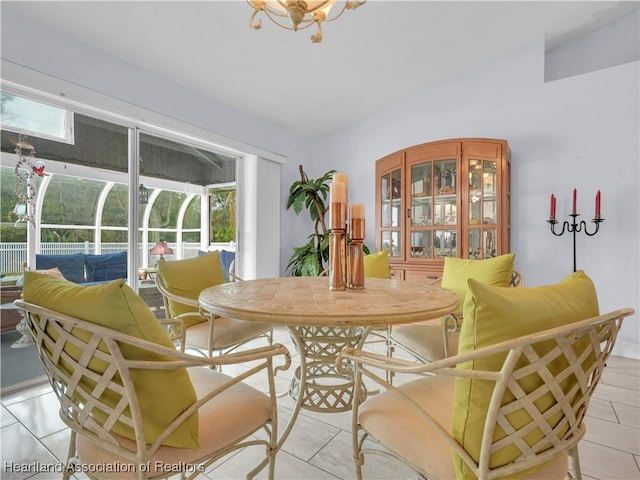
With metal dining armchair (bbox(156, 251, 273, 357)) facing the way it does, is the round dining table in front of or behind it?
in front

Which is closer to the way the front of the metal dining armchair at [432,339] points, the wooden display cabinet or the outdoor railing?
the outdoor railing

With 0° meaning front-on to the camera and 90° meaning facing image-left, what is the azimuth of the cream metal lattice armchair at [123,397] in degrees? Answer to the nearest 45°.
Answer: approximately 225°

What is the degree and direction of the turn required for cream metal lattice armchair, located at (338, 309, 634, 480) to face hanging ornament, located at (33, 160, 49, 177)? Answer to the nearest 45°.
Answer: approximately 45° to its left

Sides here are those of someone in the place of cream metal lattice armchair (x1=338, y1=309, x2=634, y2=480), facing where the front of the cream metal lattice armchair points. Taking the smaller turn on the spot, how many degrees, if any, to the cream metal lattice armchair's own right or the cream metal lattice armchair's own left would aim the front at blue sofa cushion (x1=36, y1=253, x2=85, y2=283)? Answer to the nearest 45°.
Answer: approximately 45° to the cream metal lattice armchair's own left

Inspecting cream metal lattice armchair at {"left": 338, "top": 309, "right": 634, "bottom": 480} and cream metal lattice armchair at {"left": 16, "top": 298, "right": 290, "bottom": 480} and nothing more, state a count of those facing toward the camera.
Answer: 0

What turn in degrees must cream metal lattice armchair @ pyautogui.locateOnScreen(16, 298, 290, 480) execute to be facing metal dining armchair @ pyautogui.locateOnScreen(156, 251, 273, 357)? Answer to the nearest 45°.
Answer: approximately 45° to its left

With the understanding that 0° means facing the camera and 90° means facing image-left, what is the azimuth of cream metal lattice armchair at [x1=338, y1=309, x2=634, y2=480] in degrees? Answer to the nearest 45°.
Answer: approximately 135°

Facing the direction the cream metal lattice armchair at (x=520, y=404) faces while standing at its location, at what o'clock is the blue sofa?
The blue sofa is roughly at 11 o'clock from the cream metal lattice armchair.

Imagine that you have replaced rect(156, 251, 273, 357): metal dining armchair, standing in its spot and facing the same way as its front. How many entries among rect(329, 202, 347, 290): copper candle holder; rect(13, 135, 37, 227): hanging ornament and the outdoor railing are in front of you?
1

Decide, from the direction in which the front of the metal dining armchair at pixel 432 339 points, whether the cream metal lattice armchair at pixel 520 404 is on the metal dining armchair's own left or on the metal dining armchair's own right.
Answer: on the metal dining armchair's own left

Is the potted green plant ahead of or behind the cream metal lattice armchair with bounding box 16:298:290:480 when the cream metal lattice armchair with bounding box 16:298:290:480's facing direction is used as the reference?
ahead

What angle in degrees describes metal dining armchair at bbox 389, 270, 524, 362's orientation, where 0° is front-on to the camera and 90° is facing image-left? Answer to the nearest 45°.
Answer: approximately 45°
